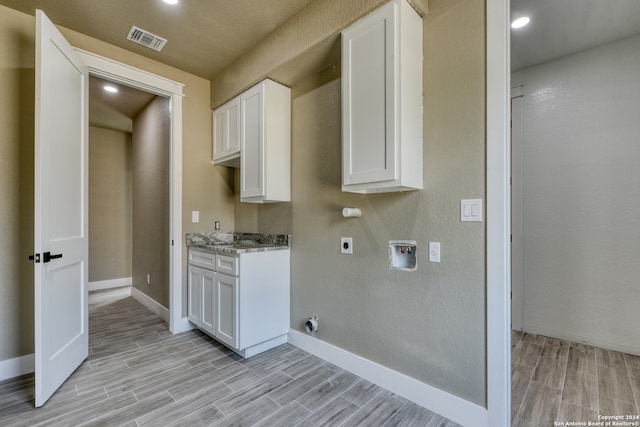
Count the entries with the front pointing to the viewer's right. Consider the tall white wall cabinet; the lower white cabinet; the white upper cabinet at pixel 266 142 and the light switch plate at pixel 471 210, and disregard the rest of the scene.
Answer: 0

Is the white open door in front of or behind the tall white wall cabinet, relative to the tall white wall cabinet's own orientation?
in front

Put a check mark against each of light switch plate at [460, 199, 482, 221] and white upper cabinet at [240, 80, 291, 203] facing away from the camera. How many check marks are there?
0

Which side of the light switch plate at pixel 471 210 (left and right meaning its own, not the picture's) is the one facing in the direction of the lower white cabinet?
right

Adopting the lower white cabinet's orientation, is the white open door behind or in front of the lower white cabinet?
in front

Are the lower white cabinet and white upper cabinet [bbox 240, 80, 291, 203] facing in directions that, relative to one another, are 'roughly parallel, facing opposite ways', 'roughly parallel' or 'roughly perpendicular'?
roughly parallel

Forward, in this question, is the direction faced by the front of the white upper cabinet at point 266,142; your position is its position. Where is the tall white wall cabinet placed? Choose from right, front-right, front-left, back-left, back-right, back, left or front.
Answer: left

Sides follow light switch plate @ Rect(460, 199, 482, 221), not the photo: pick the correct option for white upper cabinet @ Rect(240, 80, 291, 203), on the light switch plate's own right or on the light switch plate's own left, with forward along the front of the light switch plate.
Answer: on the light switch plate's own right

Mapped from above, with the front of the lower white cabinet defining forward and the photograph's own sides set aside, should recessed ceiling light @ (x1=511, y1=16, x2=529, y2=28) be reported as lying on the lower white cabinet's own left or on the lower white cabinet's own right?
on the lower white cabinet's own left

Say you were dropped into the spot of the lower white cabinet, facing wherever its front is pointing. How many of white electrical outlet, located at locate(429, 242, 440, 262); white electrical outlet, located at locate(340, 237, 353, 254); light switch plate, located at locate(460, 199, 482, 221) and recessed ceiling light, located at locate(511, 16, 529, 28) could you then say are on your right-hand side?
0

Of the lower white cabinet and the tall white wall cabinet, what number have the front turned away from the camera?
0

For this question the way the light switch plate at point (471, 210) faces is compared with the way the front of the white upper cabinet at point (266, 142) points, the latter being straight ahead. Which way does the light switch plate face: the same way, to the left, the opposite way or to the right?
the same way

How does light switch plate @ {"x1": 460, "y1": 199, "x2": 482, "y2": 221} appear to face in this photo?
toward the camera

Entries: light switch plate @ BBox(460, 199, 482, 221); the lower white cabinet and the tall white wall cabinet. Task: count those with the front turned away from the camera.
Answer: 0
